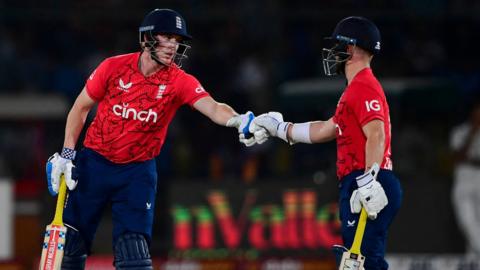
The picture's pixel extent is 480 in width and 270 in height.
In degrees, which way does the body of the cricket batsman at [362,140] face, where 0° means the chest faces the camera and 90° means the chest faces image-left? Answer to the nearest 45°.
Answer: approximately 90°
